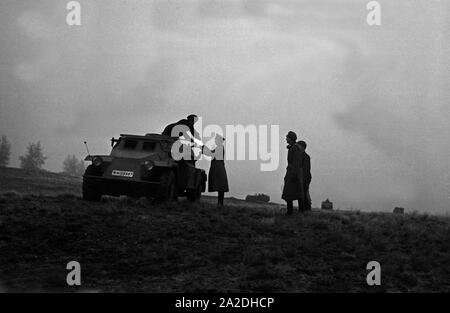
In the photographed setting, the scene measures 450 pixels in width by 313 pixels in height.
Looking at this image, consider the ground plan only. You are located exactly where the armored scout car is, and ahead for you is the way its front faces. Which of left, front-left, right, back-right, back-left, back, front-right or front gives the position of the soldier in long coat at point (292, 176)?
back-left

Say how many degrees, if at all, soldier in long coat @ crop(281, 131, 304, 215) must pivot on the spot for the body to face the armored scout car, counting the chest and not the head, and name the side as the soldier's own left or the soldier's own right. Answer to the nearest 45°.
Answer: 0° — they already face it

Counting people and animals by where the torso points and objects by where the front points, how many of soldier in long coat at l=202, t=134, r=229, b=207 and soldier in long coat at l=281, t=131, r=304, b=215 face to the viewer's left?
2

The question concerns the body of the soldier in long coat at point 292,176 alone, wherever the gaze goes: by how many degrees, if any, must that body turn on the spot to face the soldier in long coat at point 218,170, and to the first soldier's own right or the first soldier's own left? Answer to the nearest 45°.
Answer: approximately 45° to the first soldier's own right

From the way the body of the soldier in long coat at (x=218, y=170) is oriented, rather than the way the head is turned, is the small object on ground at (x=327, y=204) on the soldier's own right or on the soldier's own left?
on the soldier's own right

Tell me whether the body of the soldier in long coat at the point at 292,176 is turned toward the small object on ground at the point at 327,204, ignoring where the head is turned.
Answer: no

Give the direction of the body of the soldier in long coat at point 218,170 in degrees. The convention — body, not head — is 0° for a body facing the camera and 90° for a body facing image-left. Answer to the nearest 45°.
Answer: approximately 90°

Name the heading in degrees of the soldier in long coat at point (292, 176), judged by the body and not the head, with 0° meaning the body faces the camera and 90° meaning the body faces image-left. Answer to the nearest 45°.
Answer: approximately 90°

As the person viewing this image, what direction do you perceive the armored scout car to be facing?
facing the viewer and to the left of the viewer

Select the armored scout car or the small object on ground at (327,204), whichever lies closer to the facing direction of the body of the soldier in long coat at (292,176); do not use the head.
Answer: the armored scout car

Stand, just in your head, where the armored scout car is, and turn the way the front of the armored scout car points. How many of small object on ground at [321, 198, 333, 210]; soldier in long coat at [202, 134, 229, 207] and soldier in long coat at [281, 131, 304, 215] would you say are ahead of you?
0

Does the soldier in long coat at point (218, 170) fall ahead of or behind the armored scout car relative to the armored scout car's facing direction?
behind
